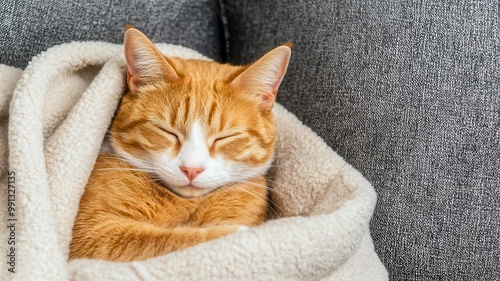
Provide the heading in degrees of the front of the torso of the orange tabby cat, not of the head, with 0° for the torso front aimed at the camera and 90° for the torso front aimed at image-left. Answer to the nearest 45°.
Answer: approximately 0°
